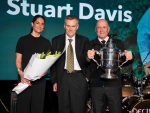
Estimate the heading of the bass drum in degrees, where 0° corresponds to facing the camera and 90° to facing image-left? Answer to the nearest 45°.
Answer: approximately 0°

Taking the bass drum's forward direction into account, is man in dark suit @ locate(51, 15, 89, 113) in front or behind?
in front

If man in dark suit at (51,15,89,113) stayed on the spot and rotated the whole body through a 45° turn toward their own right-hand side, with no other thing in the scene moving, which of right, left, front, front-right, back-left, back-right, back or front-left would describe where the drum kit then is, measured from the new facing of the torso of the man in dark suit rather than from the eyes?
back

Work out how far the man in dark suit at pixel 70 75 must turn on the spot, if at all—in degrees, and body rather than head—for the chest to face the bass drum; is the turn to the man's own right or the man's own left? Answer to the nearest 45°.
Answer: approximately 135° to the man's own left

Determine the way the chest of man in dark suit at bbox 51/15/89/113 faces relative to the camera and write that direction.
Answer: toward the camera

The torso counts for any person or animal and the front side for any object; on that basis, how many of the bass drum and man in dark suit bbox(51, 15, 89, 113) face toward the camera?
2

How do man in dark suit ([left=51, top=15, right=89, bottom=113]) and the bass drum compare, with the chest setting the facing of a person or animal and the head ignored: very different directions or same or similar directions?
same or similar directions
